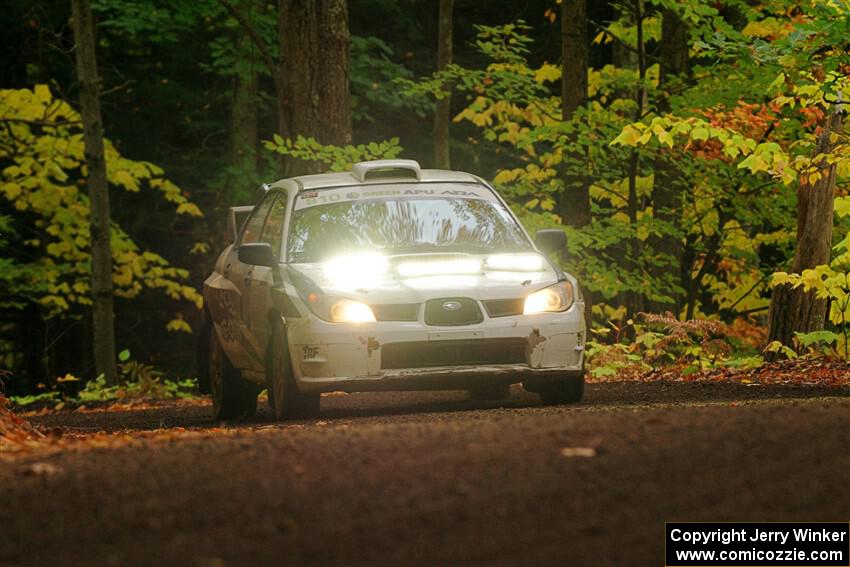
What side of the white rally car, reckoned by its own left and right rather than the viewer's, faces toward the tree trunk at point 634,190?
back

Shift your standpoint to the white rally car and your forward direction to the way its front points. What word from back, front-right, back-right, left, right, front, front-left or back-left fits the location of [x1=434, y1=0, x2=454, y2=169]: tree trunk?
back

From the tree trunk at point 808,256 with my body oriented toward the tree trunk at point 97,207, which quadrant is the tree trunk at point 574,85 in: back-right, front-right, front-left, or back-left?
front-right

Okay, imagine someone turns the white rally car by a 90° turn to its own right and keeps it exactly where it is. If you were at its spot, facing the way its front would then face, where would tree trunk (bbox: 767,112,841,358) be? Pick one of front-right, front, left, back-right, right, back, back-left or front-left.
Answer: back-right

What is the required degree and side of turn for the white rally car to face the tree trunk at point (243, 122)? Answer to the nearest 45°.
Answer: approximately 180°

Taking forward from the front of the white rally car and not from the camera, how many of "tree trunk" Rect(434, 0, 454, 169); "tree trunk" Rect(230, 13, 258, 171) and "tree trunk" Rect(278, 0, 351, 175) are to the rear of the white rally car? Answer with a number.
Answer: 3

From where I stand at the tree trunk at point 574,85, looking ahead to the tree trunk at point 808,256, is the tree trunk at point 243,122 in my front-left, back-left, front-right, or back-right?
back-right

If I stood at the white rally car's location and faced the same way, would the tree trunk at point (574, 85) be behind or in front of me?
behind

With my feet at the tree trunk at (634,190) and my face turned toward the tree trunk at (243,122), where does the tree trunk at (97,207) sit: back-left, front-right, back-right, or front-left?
front-left

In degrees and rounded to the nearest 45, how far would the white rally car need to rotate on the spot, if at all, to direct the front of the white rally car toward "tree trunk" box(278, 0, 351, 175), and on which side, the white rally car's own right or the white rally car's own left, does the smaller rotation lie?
approximately 180°

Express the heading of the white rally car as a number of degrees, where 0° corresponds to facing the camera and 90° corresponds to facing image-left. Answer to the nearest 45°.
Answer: approximately 0°

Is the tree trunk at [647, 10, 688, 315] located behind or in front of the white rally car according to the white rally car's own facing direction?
behind
